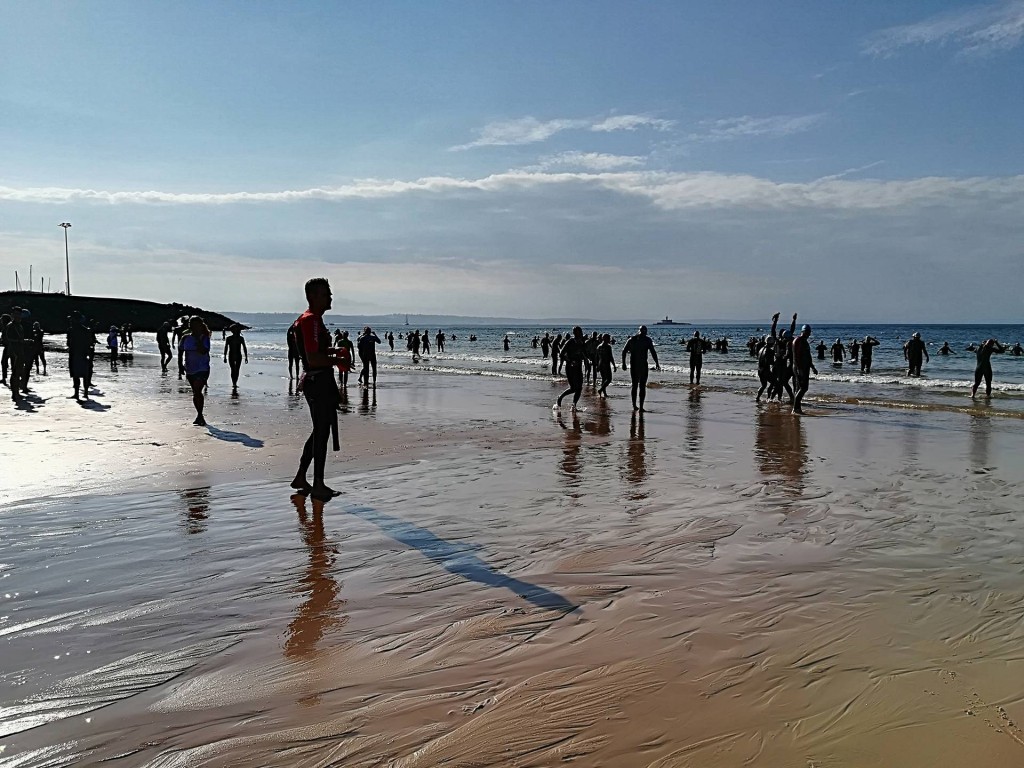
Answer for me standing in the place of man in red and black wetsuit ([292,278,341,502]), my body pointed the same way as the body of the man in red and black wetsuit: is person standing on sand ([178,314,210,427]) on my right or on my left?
on my left

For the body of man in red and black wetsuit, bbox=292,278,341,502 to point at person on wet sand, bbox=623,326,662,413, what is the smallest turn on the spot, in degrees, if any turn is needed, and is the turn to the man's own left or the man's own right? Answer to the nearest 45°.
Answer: approximately 45° to the man's own left

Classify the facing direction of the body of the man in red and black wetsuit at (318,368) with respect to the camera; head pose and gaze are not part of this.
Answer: to the viewer's right

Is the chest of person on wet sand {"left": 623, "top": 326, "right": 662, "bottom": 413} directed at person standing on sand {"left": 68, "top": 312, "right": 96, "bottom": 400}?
no

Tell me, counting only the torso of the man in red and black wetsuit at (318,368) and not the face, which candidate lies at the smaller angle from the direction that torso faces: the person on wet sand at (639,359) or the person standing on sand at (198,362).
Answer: the person on wet sand

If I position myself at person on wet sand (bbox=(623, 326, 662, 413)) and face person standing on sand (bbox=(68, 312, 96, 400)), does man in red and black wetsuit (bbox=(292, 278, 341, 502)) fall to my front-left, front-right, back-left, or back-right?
front-left

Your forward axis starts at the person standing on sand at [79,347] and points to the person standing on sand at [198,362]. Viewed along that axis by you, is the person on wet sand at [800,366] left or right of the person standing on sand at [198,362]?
left

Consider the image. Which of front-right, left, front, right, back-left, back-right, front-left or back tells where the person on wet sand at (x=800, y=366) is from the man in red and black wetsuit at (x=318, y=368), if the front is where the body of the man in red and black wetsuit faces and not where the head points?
front-left

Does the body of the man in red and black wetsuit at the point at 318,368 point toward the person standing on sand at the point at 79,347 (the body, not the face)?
no

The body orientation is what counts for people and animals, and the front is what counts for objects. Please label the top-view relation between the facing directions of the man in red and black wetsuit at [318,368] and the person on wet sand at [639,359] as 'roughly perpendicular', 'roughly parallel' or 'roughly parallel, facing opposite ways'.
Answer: roughly perpendicular
